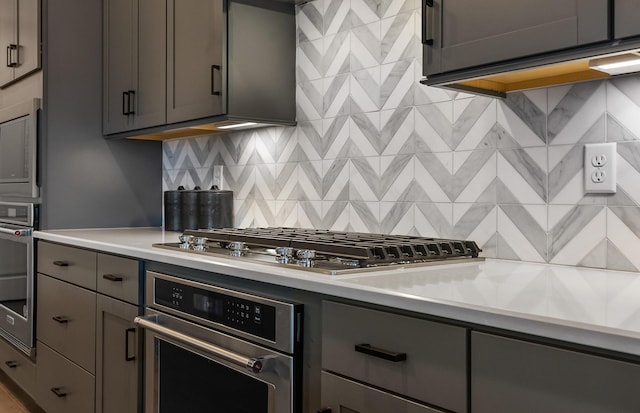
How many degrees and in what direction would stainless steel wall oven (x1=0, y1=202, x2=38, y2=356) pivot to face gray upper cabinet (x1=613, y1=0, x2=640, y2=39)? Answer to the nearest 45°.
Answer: approximately 45° to its left

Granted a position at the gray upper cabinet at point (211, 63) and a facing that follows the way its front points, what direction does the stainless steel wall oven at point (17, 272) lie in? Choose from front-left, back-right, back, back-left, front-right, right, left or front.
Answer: right

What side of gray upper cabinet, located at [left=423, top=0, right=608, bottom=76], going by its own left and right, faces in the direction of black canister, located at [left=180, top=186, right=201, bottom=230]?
right

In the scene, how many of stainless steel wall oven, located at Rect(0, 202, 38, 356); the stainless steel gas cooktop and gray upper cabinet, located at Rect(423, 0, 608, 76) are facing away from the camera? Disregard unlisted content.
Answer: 0

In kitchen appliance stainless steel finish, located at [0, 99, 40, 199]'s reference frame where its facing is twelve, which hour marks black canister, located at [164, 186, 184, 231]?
The black canister is roughly at 9 o'clock from the kitchen appliance stainless steel finish.

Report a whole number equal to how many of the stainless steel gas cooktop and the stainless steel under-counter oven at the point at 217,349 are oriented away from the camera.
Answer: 0

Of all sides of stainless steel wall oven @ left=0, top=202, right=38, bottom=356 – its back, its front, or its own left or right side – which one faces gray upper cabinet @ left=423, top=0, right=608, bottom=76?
left

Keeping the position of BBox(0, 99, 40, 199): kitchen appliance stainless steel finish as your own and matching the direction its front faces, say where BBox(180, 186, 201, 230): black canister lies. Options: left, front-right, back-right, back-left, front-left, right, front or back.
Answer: left

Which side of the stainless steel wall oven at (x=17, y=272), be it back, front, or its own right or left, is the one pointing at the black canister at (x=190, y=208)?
left

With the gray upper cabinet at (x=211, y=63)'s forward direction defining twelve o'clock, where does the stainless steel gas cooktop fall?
The stainless steel gas cooktop is roughly at 10 o'clock from the gray upper cabinet.

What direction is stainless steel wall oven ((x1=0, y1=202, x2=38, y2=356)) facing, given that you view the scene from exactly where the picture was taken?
facing the viewer and to the left of the viewer

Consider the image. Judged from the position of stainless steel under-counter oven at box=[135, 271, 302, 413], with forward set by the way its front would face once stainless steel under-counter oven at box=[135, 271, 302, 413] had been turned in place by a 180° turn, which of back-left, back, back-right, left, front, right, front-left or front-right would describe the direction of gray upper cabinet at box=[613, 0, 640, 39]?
right
